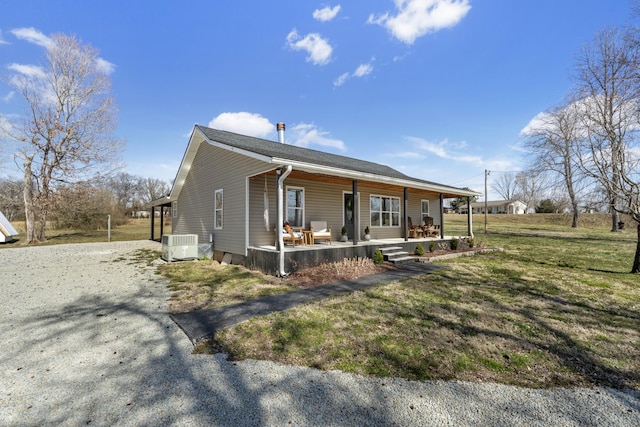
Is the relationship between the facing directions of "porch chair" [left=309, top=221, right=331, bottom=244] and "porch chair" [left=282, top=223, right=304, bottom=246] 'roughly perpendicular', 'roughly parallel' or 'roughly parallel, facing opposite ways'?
roughly parallel

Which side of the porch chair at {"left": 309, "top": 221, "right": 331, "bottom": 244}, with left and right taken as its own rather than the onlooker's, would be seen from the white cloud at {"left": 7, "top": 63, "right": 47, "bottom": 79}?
back

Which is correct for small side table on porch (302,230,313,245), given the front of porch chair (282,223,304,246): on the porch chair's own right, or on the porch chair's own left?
on the porch chair's own left

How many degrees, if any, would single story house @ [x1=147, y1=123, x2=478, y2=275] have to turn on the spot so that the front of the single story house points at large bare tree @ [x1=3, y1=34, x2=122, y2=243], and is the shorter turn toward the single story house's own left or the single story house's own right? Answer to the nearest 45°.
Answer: approximately 180°

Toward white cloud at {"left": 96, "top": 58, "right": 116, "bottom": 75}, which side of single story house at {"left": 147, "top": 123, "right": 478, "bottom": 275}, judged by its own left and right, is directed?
back

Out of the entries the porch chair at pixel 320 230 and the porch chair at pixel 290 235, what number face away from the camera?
0

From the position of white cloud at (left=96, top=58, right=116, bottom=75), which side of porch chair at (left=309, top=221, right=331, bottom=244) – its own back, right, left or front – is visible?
back

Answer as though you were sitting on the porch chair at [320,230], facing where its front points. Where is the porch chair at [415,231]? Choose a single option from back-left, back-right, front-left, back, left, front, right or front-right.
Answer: left

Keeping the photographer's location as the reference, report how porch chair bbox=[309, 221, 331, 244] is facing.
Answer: facing the viewer and to the right of the viewer

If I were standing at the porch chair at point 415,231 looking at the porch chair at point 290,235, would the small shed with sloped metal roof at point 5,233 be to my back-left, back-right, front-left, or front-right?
front-right

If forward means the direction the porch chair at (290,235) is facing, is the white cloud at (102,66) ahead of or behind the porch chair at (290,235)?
behind

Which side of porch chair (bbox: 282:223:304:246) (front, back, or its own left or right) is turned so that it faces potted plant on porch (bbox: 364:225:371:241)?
left

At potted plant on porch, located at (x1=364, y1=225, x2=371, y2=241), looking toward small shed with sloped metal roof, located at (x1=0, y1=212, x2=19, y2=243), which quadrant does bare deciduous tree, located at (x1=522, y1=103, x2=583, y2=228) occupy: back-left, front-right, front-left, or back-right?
back-right
